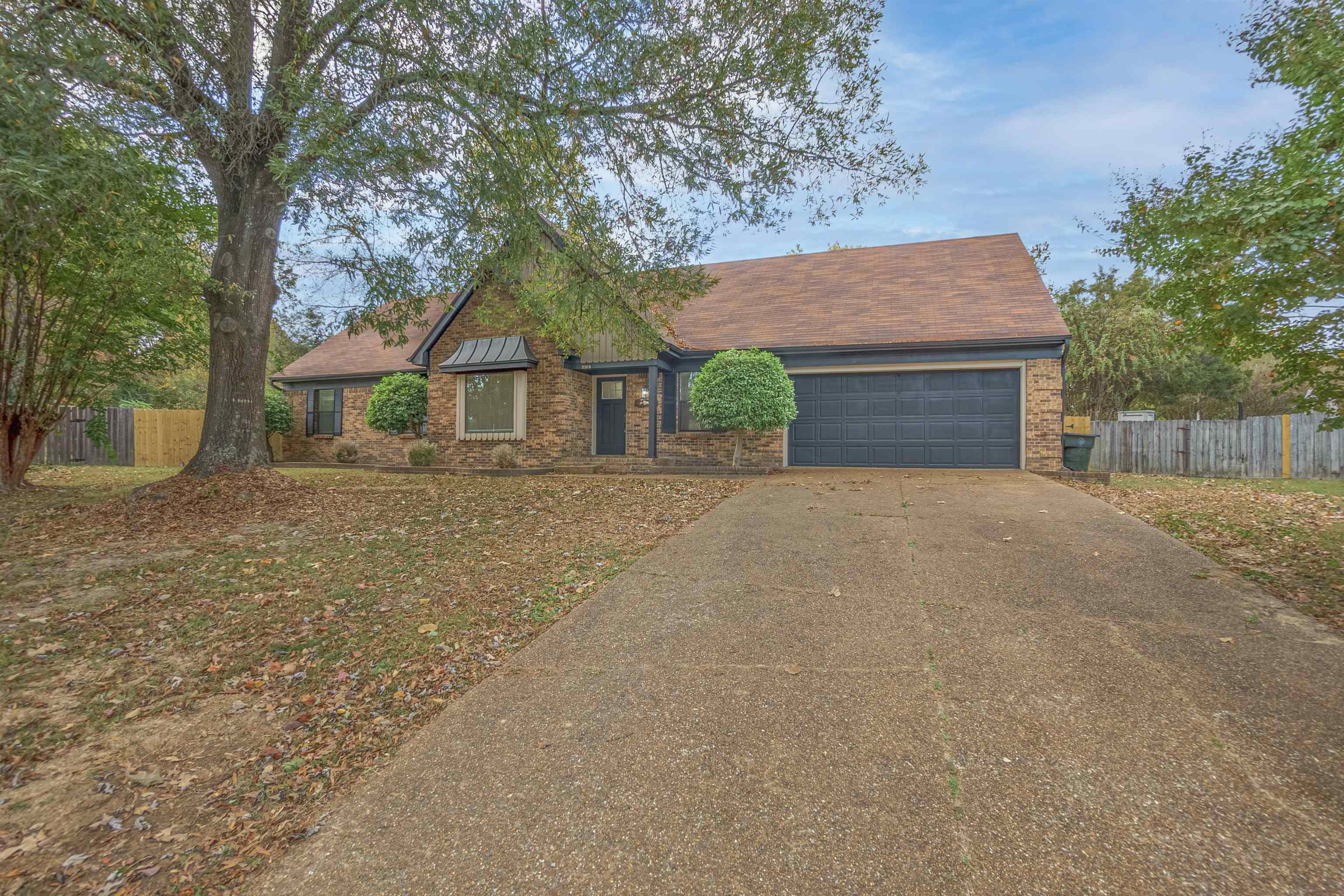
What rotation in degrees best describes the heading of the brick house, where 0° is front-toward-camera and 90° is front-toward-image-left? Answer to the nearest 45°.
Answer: approximately 0°

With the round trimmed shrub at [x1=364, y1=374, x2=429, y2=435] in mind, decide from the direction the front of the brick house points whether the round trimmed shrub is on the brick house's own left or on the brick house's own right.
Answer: on the brick house's own right

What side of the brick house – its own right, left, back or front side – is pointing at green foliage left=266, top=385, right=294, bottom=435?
right

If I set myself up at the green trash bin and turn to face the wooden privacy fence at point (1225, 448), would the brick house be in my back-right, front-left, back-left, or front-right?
back-left

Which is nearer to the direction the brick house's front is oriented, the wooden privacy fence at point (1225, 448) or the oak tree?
the oak tree

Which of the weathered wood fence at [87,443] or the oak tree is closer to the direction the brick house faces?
the oak tree

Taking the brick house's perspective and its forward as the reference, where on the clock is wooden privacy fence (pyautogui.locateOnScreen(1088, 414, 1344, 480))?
The wooden privacy fence is roughly at 9 o'clock from the brick house.

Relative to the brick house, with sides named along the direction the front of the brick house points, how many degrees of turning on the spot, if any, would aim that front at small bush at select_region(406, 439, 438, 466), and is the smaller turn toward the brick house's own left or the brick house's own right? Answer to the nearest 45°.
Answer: approximately 90° to the brick house's own right

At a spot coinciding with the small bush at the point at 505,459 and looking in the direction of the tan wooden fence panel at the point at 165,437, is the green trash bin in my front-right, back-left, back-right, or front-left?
back-right

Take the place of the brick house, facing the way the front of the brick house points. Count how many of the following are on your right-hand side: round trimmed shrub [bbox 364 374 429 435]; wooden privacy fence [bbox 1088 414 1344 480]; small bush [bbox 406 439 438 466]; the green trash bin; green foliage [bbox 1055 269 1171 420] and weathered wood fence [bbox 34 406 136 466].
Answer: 3
